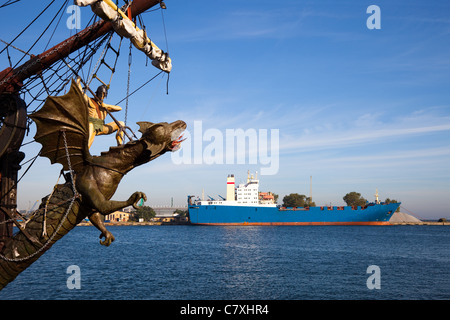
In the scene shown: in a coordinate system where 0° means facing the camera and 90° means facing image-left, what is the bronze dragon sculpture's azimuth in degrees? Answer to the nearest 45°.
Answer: approximately 270°
